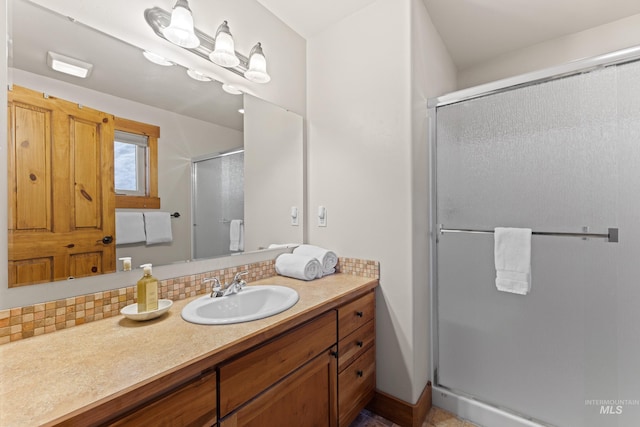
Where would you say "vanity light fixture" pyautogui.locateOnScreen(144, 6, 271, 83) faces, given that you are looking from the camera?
facing the viewer and to the right of the viewer

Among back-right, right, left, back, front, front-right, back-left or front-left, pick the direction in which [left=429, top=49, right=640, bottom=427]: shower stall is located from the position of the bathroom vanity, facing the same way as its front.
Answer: front-left

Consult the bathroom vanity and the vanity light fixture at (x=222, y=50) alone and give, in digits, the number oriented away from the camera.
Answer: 0

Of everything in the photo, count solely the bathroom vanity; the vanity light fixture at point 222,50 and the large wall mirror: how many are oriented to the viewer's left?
0

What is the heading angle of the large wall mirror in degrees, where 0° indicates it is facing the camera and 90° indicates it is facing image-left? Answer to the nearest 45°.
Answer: approximately 315°

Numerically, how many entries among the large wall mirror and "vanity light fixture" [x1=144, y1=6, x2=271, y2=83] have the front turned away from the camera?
0

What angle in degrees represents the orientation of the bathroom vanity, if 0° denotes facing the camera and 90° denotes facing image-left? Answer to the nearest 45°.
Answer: approximately 315°
